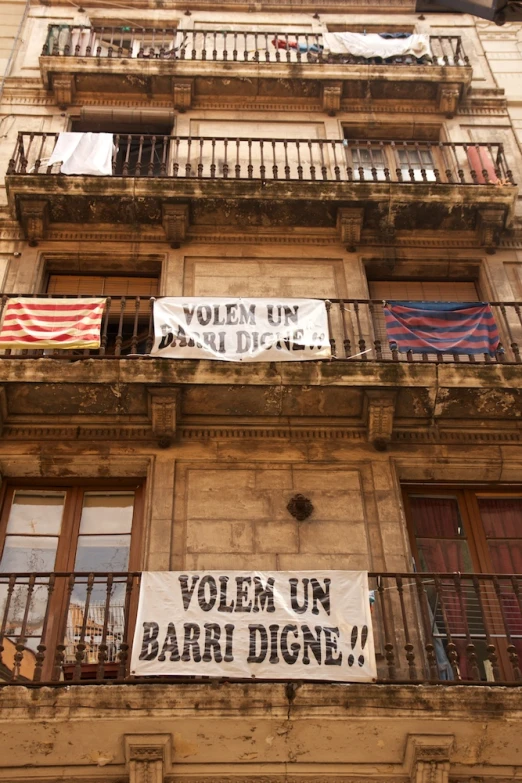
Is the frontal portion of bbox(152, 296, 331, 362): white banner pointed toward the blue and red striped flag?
no

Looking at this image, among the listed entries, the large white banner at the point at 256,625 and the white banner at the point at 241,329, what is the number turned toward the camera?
2

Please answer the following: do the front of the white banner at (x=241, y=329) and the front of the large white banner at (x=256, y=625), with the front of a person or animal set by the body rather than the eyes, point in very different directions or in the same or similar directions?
same or similar directions

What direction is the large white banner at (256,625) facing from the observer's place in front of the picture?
facing the viewer

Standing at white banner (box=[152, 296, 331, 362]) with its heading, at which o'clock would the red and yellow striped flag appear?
The red and yellow striped flag is roughly at 3 o'clock from the white banner.

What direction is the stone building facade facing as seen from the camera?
toward the camera
